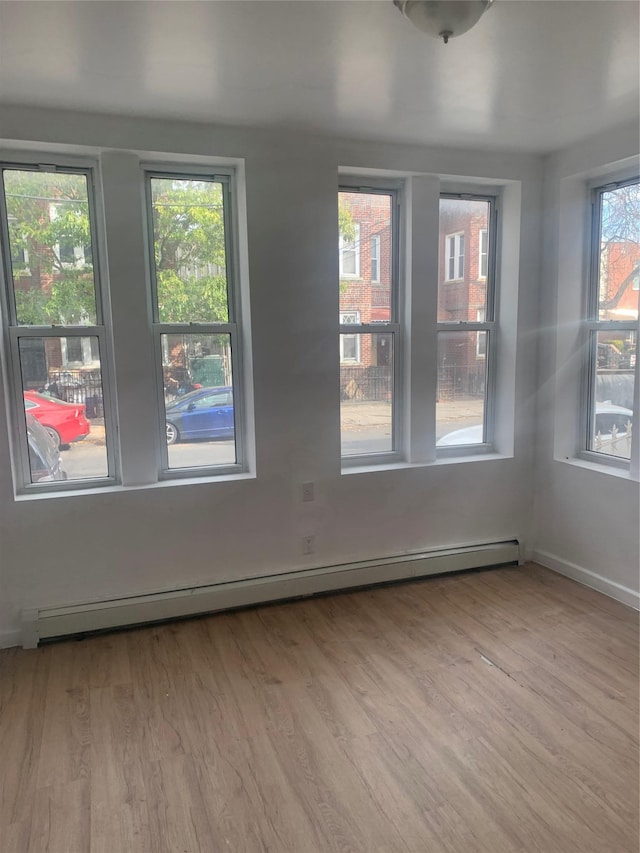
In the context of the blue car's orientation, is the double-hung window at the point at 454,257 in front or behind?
behind

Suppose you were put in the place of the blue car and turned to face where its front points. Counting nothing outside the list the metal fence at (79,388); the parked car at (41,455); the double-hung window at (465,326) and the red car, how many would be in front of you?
3

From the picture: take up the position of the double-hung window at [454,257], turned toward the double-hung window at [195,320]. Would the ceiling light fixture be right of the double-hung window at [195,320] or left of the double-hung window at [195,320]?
left

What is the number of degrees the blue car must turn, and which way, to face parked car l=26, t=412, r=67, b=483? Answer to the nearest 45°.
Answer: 0° — it already faces it

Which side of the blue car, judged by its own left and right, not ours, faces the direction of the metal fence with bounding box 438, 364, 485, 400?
back

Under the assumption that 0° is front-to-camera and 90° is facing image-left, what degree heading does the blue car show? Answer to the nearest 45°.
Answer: approximately 90°

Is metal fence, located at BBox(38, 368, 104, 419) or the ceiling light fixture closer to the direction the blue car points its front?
the metal fence

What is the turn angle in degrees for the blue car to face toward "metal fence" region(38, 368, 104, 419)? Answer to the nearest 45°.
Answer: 0° — it already faces it

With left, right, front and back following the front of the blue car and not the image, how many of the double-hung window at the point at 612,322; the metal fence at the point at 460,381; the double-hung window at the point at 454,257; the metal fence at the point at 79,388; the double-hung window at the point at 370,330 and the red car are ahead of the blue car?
2

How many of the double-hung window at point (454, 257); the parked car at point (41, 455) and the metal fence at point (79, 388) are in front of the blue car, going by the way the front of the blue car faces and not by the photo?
2

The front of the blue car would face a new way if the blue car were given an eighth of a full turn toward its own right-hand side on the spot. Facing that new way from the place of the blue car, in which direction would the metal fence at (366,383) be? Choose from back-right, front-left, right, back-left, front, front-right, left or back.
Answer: back-right

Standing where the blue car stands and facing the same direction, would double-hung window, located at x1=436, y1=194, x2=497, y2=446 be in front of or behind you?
behind
